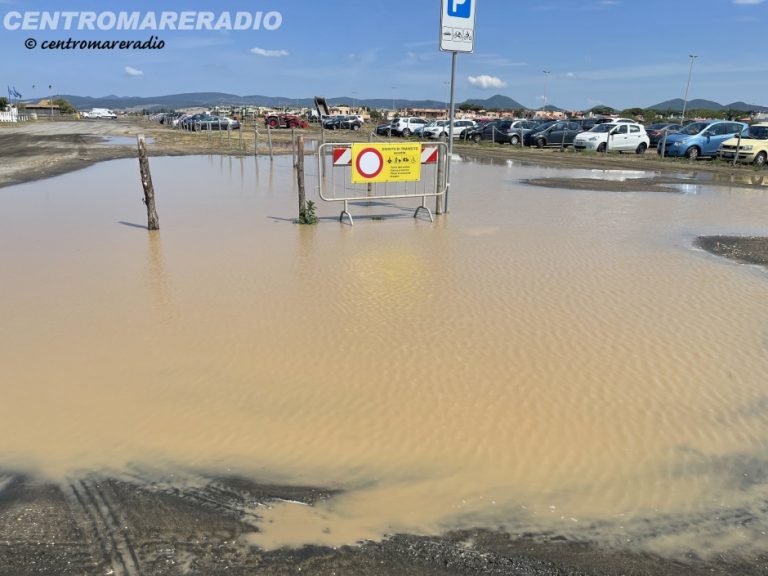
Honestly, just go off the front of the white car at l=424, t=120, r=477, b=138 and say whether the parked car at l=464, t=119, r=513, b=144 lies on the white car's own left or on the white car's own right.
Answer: on the white car's own left

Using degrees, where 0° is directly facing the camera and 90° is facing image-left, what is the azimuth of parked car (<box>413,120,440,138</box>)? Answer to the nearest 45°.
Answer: approximately 45°

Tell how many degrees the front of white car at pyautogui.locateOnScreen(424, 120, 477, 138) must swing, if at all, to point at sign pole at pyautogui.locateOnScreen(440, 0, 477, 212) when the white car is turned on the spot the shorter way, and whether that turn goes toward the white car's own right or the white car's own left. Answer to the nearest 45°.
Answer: approximately 45° to the white car's own left

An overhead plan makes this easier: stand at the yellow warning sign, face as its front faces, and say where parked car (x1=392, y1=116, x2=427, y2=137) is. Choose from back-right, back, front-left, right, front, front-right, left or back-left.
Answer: back

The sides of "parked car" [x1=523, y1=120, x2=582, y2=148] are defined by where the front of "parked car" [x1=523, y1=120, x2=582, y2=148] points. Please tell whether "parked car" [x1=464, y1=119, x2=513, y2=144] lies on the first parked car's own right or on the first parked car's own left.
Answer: on the first parked car's own right

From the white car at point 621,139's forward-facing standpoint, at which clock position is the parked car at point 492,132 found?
The parked car is roughly at 3 o'clock from the white car.

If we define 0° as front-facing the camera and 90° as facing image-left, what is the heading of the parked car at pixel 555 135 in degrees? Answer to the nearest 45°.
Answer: approximately 45°

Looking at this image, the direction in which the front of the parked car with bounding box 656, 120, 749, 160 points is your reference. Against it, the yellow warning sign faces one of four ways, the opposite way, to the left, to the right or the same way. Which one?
to the left
